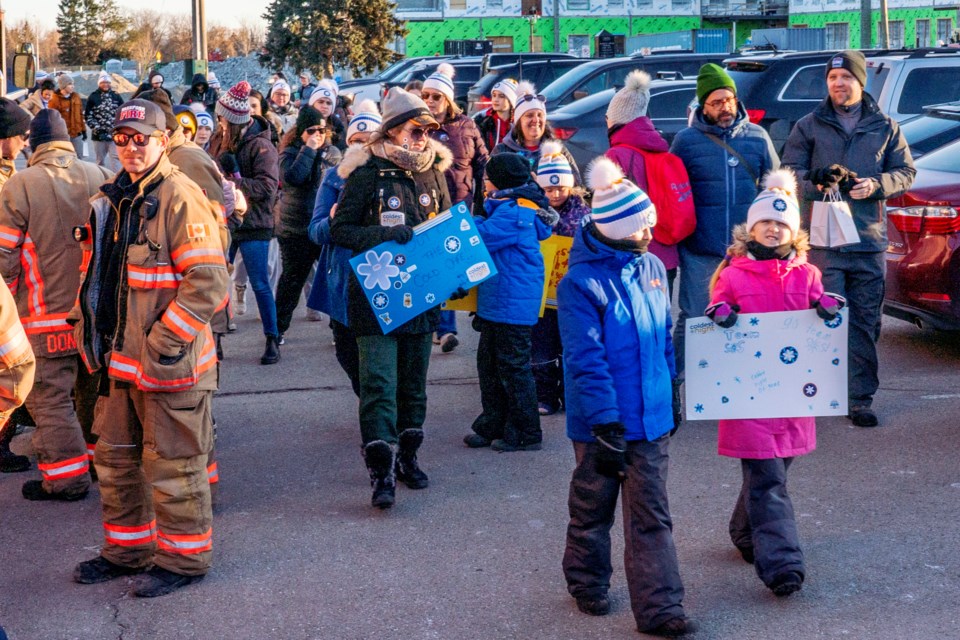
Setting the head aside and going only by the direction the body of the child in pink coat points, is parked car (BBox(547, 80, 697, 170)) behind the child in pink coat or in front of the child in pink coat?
behind

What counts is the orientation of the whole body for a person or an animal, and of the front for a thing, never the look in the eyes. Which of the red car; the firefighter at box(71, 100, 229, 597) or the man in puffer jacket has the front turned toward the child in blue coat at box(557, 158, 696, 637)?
the man in puffer jacket

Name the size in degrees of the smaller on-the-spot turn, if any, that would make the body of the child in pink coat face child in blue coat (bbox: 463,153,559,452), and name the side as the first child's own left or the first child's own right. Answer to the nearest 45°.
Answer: approximately 135° to the first child's own right

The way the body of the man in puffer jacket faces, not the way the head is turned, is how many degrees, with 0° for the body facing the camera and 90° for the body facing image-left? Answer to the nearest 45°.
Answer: approximately 0°

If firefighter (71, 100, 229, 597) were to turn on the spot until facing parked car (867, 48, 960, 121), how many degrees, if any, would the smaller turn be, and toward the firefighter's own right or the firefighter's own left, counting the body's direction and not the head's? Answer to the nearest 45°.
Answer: approximately 180°

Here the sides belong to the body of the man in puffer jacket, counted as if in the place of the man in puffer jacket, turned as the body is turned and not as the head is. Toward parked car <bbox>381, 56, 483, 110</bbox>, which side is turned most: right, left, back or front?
back

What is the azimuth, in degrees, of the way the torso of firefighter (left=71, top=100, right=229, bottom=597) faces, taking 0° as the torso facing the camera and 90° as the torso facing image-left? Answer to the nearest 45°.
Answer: approximately 45°

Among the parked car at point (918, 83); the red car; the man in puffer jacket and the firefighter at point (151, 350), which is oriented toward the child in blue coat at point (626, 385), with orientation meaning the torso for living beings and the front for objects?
the man in puffer jacket

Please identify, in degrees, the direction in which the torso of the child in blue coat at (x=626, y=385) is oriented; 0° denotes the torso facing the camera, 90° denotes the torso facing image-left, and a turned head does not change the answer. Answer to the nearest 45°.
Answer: approximately 315°
